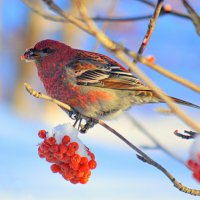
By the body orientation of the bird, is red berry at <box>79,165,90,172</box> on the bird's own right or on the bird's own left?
on the bird's own left

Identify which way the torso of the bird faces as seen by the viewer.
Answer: to the viewer's left

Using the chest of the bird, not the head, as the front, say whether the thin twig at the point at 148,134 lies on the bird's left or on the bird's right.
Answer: on the bird's right
